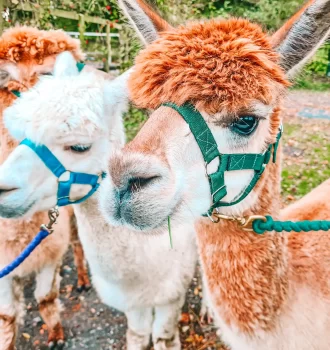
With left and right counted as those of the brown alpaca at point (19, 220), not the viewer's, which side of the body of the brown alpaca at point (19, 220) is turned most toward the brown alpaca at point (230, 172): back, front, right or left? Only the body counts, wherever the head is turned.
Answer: left

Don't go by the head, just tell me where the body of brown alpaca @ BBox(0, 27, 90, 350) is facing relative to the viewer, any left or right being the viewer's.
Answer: facing the viewer and to the left of the viewer

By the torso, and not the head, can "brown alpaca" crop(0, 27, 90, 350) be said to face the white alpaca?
no

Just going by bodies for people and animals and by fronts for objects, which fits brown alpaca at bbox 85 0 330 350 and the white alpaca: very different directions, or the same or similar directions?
same or similar directions

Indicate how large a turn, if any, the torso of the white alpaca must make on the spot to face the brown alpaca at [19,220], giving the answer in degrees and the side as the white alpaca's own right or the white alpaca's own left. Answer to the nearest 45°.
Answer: approximately 90° to the white alpaca's own right

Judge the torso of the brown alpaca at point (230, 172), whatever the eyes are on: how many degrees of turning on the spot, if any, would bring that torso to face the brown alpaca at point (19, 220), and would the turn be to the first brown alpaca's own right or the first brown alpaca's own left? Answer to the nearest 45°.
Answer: approximately 45° to the first brown alpaca's own right

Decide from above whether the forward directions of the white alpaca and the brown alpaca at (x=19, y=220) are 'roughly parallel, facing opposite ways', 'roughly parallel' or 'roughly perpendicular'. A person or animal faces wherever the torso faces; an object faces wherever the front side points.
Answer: roughly parallel

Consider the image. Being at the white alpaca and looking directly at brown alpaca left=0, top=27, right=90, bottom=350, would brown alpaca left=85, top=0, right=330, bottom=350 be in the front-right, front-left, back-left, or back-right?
back-left

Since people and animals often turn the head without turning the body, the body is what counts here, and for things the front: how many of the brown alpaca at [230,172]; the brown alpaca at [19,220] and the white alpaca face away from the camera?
0

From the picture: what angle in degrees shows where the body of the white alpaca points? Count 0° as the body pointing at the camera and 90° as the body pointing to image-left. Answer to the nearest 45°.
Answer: approximately 45°
